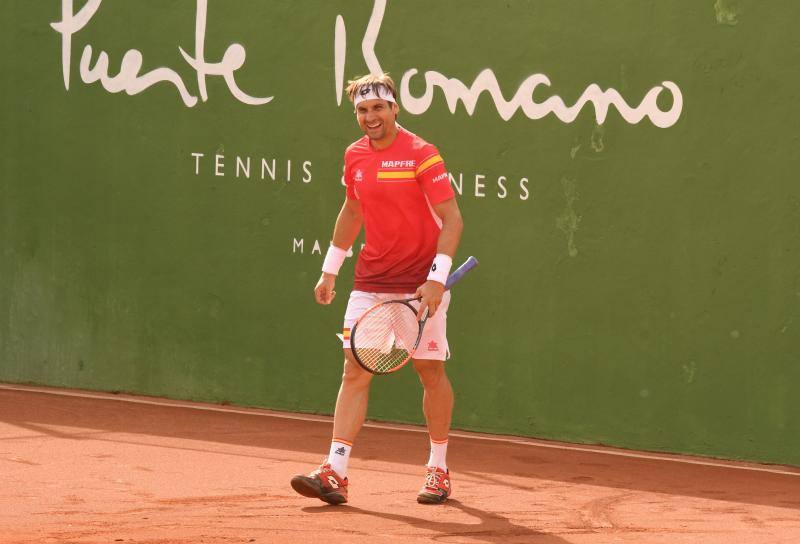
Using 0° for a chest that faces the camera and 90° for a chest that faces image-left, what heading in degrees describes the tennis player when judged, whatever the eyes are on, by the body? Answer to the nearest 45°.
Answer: approximately 45°
